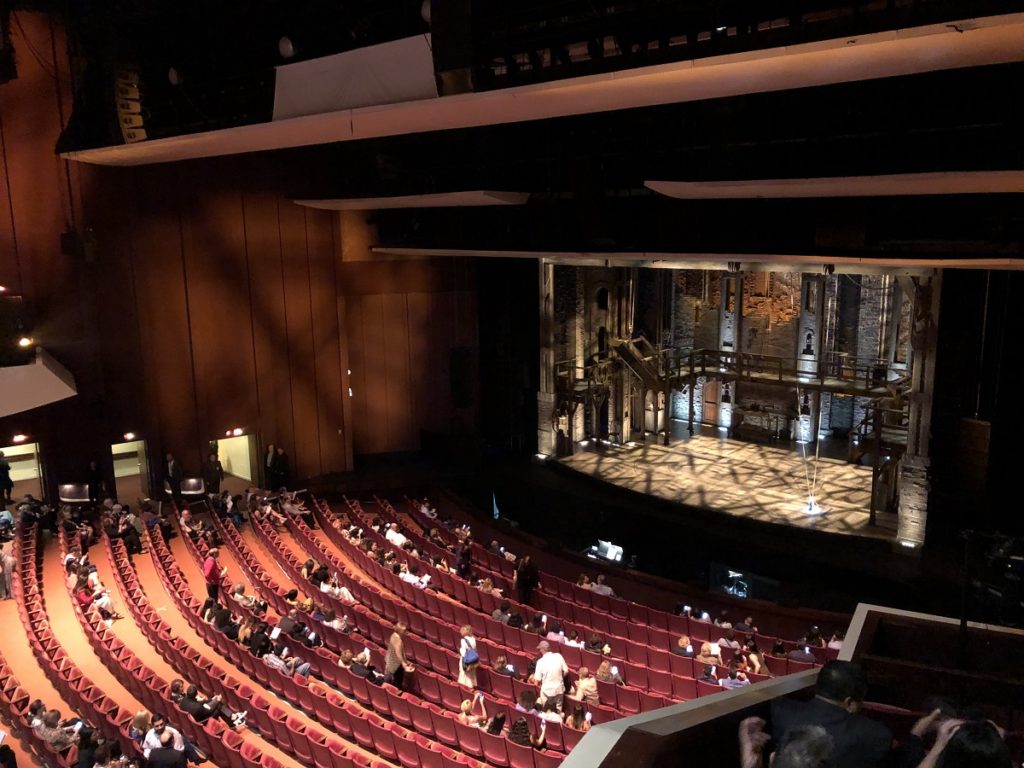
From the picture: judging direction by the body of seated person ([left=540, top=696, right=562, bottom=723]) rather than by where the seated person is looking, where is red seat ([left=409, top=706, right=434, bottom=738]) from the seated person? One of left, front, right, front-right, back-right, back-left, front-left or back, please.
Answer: back-left

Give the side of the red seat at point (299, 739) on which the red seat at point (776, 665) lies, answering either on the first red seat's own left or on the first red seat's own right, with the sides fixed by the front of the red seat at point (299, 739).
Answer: on the first red seat's own right

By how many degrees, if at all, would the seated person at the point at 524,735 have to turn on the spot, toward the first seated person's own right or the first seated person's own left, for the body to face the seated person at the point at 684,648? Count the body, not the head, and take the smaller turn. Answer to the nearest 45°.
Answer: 0° — they already face them

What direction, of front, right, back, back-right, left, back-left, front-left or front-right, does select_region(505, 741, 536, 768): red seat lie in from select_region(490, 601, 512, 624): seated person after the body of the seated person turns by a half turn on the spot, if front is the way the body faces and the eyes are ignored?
front-left

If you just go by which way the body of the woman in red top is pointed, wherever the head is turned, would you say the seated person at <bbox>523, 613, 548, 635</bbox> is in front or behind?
in front

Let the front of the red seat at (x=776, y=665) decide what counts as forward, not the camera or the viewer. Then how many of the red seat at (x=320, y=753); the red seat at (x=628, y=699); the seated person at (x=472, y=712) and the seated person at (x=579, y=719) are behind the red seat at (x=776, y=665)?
4

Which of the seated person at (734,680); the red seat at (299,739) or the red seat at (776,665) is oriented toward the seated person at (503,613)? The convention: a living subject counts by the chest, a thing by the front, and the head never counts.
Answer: the red seat at (299,739)

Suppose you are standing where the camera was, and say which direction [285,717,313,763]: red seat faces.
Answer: facing away from the viewer and to the right of the viewer

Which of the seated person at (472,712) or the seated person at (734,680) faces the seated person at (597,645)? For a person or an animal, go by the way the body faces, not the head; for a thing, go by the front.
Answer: the seated person at (472,712)

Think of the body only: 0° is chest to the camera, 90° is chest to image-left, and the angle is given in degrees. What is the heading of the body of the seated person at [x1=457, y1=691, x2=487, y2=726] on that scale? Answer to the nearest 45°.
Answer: approximately 225°

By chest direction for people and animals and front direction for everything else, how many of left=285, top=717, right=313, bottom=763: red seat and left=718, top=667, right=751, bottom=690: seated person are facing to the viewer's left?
0

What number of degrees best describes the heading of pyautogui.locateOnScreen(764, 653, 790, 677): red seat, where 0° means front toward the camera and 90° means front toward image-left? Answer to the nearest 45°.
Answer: approximately 225°

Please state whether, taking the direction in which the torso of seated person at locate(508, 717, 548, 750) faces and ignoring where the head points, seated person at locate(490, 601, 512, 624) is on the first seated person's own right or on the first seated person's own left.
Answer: on the first seated person's own left

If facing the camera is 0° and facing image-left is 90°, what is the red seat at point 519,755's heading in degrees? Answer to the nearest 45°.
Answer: approximately 225°
